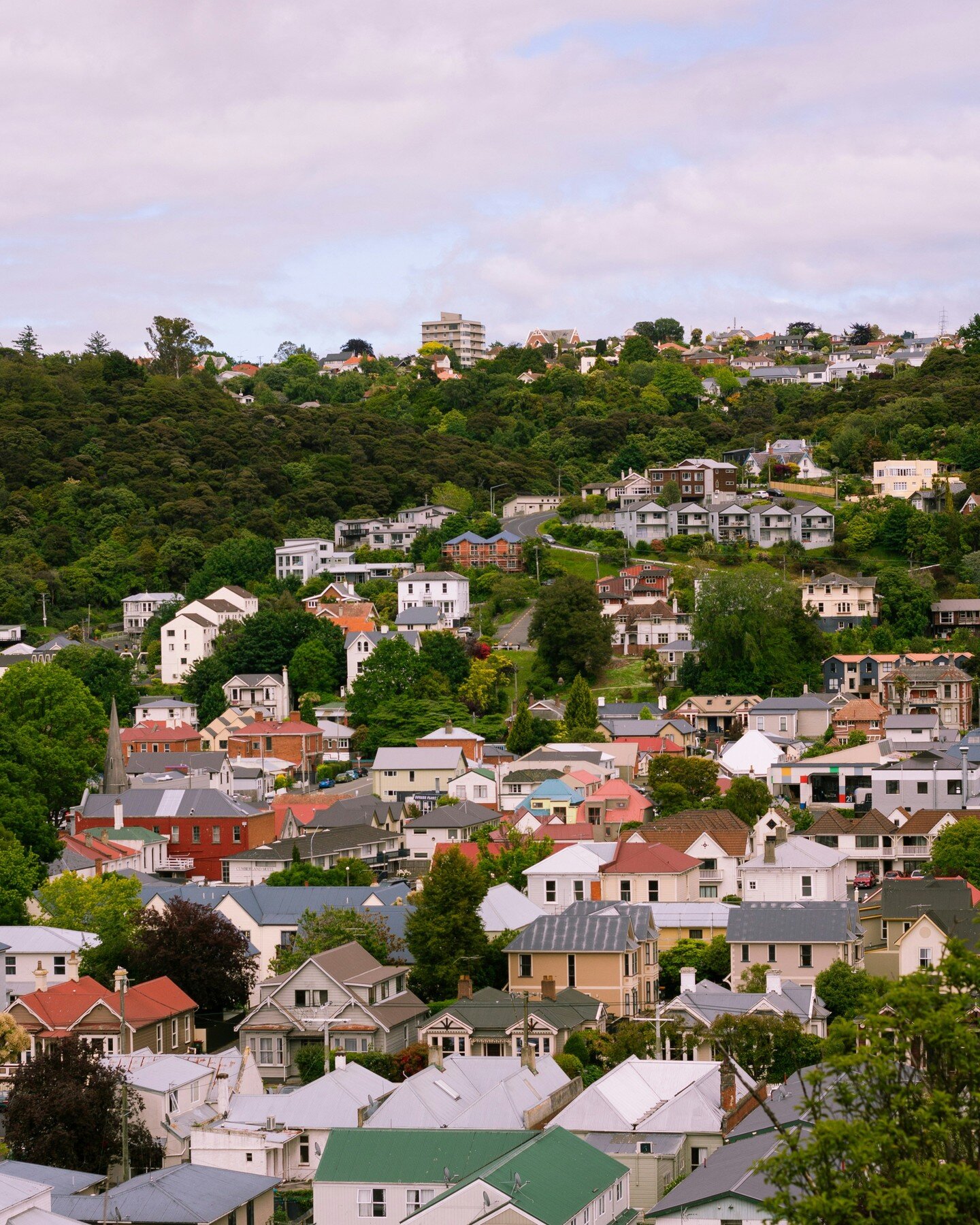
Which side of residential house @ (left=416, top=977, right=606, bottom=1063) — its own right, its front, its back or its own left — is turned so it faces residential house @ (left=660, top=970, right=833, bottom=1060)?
left

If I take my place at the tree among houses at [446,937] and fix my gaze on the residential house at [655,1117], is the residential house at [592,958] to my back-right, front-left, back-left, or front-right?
front-left

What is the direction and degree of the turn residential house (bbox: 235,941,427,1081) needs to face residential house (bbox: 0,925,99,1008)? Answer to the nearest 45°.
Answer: approximately 135° to its right

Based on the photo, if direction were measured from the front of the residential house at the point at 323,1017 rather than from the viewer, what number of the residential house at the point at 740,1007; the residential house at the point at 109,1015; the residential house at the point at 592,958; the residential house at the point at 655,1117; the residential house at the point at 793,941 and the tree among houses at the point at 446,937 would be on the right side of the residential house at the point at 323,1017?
1

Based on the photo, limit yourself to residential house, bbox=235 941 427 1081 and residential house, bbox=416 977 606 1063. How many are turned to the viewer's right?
0

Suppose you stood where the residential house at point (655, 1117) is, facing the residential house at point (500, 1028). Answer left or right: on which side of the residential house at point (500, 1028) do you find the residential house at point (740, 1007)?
right

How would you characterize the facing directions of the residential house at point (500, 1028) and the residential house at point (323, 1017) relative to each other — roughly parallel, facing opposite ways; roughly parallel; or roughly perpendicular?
roughly parallel

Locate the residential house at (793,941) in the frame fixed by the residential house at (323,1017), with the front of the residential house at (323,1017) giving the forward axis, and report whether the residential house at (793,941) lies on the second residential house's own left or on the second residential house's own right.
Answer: on the second residential house's own left

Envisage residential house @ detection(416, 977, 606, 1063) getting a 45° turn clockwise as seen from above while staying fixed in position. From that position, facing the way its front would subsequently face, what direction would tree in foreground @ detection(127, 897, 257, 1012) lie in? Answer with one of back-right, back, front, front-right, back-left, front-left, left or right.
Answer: right

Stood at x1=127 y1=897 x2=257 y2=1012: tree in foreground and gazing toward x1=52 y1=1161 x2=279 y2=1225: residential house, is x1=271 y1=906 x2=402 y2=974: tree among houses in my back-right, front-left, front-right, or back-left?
back-left

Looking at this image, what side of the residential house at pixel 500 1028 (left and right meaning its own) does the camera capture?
front
